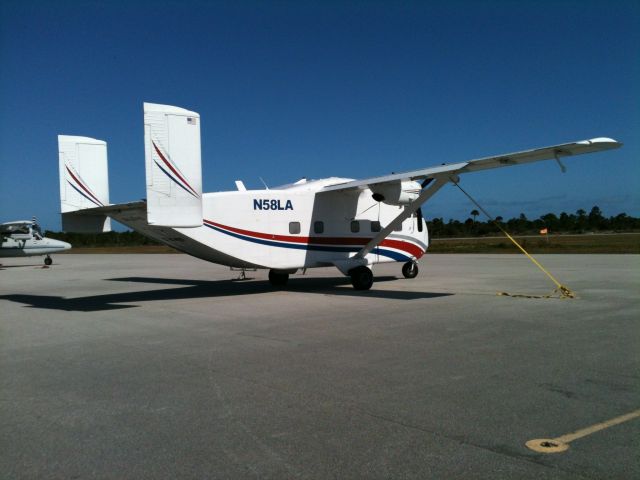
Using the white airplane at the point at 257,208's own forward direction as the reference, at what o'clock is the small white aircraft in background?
The small white aircraft in background is roughly at 9 o'clock from the white airplane.

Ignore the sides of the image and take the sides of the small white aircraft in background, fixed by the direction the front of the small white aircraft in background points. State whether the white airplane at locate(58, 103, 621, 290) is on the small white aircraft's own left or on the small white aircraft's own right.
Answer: on the small white aircraft's own right

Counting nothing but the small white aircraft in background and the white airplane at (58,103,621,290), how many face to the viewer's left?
0

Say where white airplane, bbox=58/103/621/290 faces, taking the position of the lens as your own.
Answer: facing away from the viewer and to the right of the viewer

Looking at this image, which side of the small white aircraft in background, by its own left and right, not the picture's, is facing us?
right
